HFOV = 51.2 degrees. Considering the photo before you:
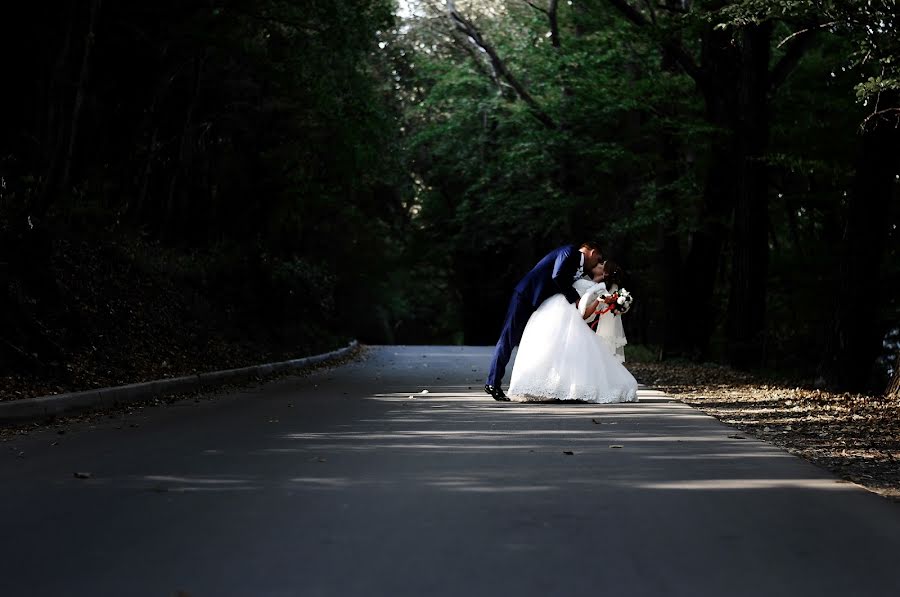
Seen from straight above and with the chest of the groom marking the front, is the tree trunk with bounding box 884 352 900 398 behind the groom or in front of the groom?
in front

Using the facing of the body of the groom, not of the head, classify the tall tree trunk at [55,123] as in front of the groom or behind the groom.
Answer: behind

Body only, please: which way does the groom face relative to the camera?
to the viewer's right

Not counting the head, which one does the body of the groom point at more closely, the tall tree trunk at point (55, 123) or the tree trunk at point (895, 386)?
the tree trunk

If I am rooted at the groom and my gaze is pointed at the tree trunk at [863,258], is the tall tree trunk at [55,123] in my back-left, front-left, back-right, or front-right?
back-left

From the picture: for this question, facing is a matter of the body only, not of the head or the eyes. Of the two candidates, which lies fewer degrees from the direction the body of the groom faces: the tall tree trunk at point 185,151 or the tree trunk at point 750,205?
the tree trunk

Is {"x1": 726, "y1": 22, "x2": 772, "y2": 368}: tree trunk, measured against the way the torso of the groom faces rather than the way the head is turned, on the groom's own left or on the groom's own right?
on the groom's own left

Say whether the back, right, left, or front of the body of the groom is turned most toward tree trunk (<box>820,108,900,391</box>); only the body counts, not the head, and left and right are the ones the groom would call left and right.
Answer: front

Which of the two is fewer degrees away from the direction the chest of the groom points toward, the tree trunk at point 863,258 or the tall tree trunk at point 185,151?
the tree trunk

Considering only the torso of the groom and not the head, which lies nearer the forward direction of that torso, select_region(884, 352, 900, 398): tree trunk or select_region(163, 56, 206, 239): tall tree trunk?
the tree trunk
